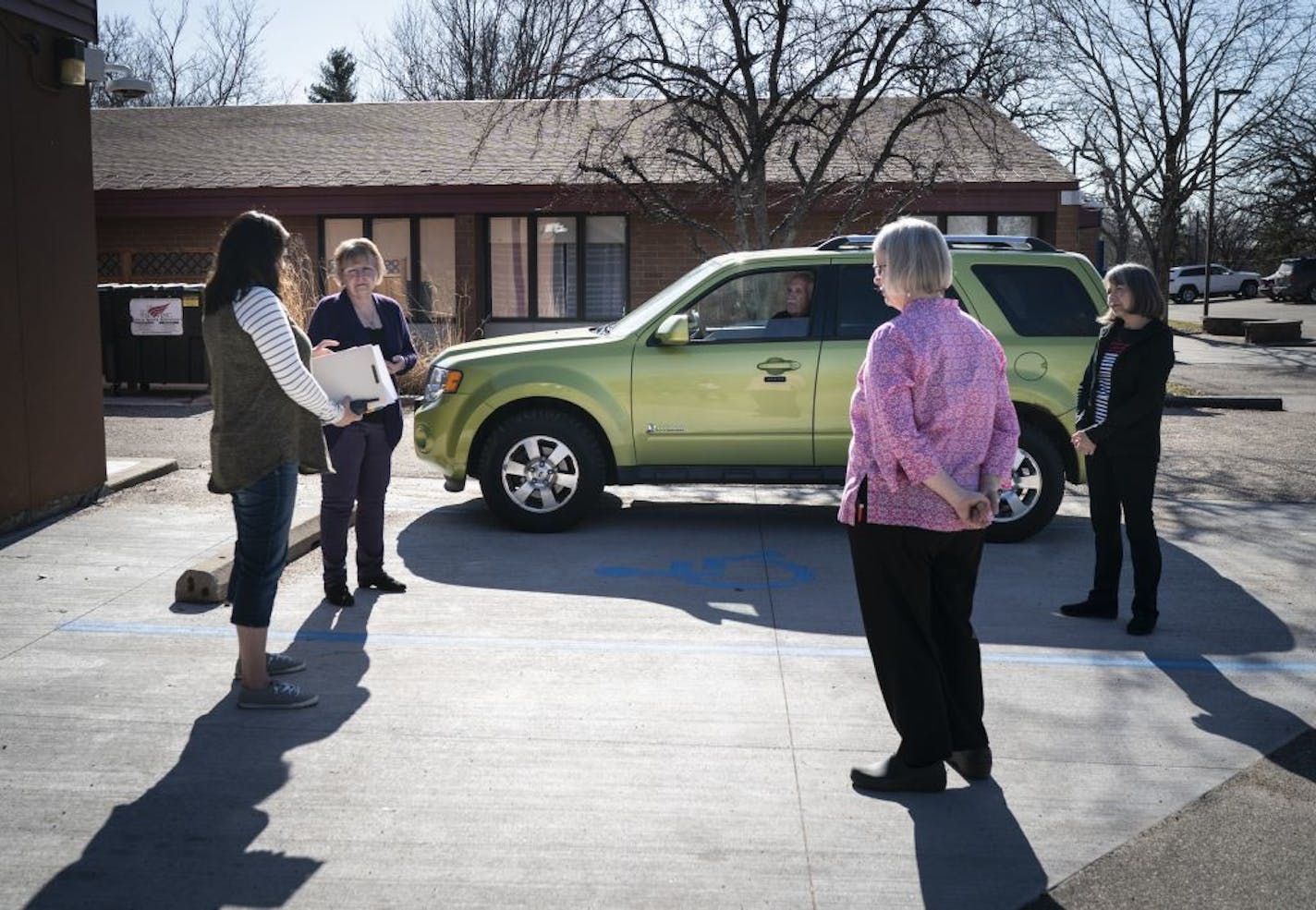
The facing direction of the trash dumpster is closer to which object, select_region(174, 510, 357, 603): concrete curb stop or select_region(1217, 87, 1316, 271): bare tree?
the concrete curb stop

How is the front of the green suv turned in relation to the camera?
facing to the left of the viewer

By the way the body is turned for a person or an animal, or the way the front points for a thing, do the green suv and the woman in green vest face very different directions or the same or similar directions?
very different directions

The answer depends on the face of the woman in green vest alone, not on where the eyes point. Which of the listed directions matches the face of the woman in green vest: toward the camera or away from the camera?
away from the camera

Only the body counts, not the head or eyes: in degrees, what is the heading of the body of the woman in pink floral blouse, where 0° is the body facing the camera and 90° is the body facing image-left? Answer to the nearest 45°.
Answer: approximately 135°

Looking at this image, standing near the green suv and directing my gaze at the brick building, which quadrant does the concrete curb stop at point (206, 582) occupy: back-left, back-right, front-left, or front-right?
back-left

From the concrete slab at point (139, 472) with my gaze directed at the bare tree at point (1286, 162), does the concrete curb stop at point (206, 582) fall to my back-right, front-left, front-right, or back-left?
back-right

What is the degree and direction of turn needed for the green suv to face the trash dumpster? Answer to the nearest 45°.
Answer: approximately 45° to its right

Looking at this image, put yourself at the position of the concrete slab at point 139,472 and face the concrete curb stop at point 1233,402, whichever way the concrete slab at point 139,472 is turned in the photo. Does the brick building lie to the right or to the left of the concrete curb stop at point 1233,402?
left

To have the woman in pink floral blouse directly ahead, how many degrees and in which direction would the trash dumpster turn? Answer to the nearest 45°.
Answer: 0° — it already faces them

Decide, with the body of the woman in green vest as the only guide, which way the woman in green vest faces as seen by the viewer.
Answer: to the viewer's right

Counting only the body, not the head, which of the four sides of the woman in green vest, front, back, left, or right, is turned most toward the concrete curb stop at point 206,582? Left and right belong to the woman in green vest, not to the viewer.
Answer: left

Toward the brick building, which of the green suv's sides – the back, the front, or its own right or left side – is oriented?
right

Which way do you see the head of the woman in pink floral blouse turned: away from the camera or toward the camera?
away from the camera
